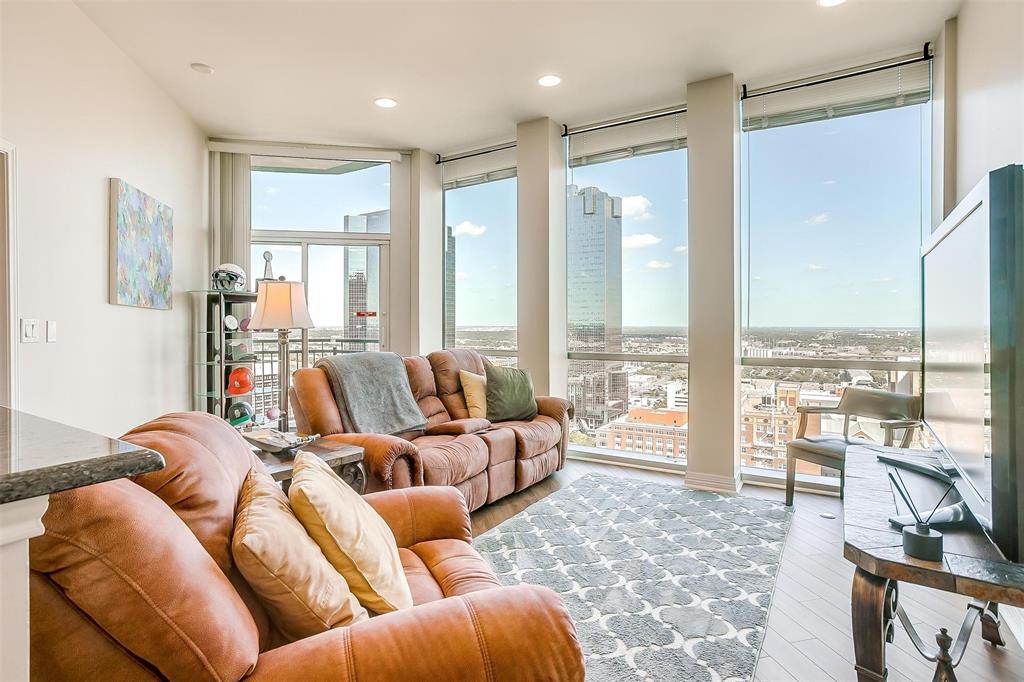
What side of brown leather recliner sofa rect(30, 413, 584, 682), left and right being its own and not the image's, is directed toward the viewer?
right

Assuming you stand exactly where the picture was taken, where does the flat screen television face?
facing to the left of the viewer

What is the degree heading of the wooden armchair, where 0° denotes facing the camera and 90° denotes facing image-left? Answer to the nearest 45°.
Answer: approximately 45°

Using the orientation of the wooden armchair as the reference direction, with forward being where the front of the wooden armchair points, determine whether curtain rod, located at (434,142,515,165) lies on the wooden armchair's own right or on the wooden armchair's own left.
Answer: on the wooden armchair's own right

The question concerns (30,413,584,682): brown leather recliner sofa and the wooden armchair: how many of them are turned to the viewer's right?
1

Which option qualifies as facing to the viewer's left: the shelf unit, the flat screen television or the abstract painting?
the flat screen television

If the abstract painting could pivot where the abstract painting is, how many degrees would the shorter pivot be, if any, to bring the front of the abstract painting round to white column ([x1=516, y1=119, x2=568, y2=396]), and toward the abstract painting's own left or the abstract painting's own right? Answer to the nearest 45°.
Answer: approximately 45° to the abstract painting's own left

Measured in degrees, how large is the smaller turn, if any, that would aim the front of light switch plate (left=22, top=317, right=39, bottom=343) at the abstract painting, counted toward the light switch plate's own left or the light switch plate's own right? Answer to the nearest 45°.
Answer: approximately 90° to the light switch plate's own left
